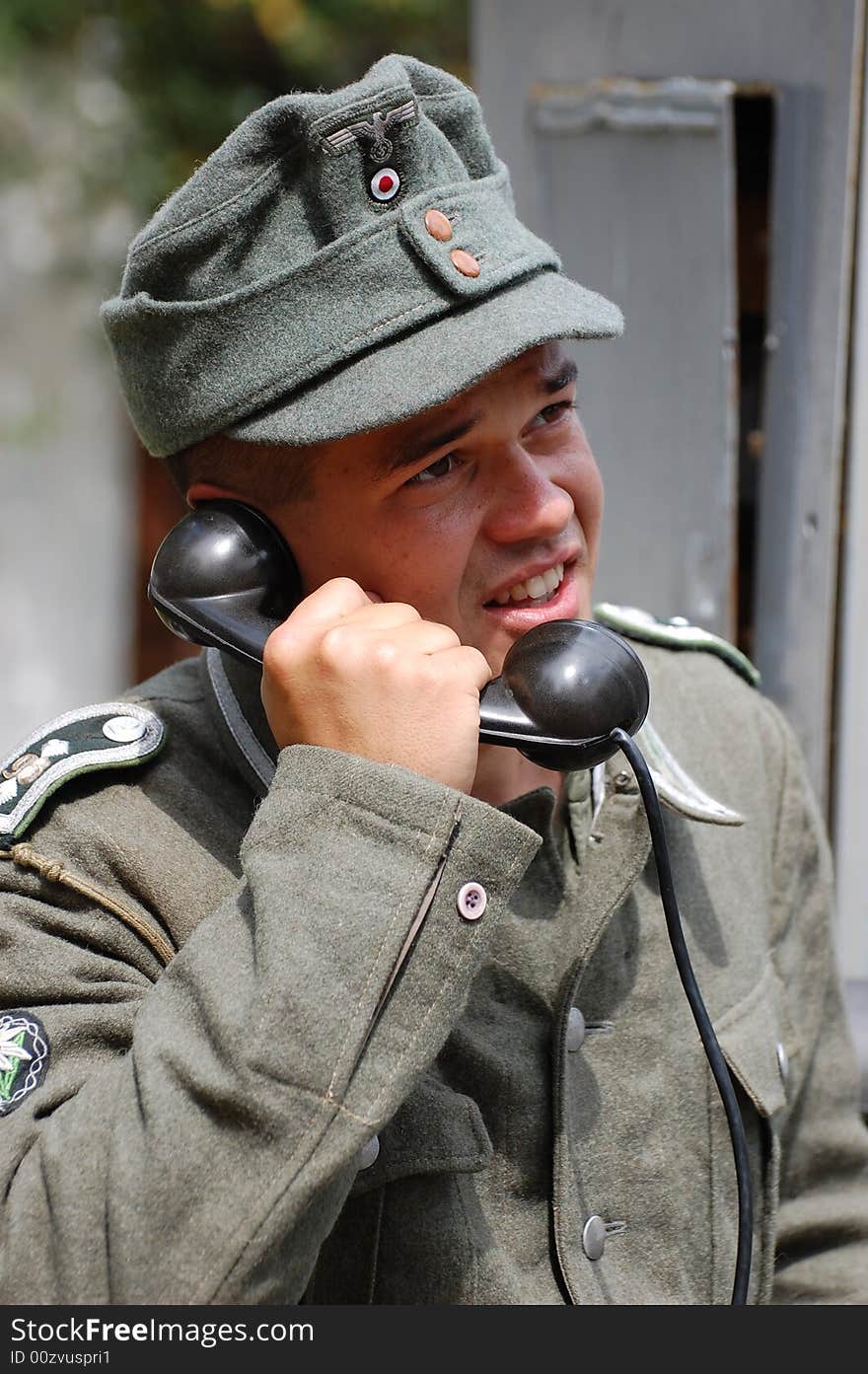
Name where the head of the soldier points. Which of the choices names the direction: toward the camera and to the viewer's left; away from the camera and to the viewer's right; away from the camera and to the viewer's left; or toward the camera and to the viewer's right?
toward the camera and to the viewer's right
